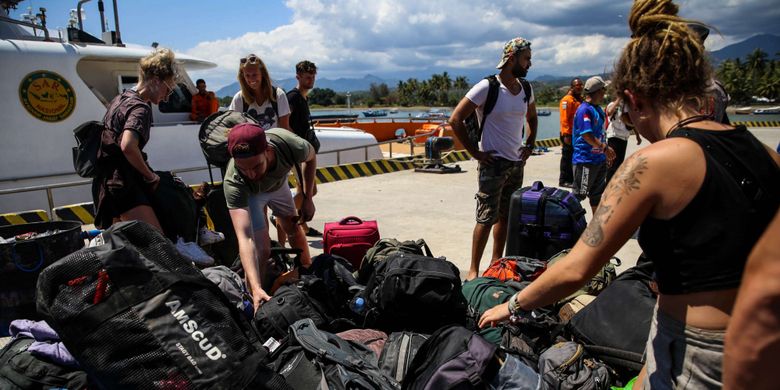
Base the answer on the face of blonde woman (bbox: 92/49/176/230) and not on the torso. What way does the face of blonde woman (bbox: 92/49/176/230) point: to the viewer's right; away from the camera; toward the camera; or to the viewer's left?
to the viewer's right

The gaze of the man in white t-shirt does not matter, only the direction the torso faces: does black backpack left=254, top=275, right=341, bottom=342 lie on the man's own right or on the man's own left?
on the man's own right

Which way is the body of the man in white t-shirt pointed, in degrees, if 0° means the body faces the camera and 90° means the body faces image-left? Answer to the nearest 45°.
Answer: approximately 315°

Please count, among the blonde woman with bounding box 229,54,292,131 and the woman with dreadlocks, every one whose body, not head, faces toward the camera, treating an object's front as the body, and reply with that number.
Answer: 1

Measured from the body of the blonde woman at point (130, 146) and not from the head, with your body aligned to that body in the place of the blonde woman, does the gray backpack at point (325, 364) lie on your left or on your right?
on your right

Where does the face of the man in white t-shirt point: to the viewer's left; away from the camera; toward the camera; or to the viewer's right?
to the viewer's right

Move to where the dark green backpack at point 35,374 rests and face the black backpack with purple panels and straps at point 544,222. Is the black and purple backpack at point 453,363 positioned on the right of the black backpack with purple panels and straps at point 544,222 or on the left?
right

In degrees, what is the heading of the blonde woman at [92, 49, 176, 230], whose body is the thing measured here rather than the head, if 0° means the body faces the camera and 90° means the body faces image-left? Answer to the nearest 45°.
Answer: approximately 270°

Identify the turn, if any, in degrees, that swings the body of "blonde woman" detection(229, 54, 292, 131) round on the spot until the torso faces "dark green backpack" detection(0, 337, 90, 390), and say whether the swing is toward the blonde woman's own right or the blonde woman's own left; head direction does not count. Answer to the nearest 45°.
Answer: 0° — they already face it

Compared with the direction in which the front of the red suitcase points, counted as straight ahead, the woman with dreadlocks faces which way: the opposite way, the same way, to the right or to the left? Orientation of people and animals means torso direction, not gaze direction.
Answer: the opposite way

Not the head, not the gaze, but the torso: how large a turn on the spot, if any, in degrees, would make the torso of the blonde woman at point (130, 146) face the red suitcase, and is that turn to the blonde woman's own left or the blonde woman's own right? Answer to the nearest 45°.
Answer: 0° — they already face it
